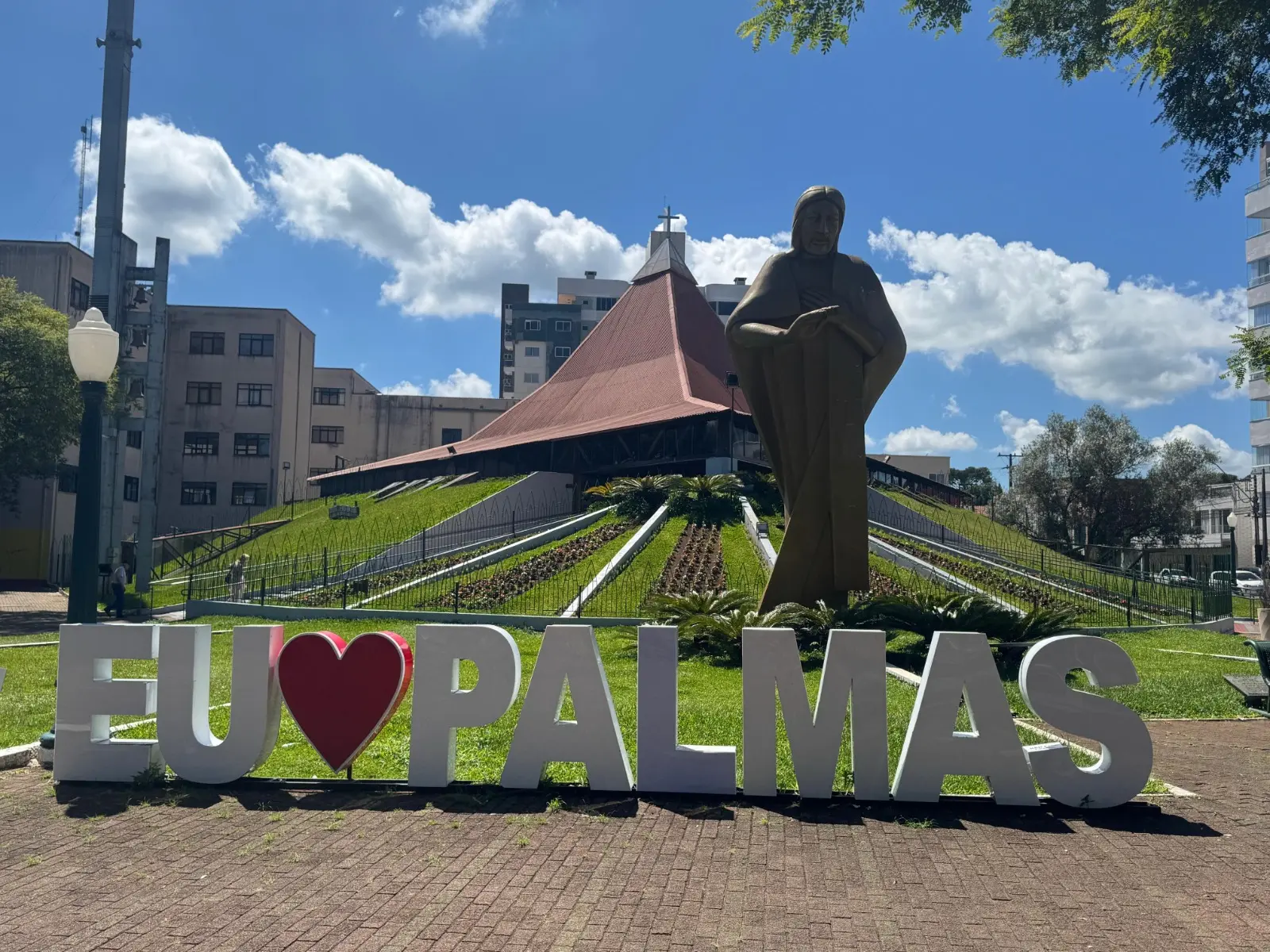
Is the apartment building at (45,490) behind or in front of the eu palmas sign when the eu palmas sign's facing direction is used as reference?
behind

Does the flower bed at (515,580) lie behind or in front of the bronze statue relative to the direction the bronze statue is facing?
behind

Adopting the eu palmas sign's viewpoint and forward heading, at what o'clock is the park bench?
The park bench is roughly at 8 o'clock from the eu palmas sign.

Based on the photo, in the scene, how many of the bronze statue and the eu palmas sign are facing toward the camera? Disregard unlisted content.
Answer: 2

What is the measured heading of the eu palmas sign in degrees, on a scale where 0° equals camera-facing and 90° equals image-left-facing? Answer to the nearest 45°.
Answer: approximately 0°

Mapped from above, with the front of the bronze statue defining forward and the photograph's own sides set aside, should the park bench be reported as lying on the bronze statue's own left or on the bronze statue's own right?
on the bronze statue's own left

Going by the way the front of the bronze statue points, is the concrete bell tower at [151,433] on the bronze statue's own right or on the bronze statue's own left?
on the bronze statue's own right

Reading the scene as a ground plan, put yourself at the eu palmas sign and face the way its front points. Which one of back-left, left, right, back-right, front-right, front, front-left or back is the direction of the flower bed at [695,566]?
back

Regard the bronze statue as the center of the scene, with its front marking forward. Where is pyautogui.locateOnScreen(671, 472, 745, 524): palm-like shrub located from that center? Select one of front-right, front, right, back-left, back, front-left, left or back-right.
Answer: back

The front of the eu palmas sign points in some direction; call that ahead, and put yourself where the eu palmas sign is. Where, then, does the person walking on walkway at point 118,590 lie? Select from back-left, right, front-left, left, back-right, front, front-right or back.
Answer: back-right
